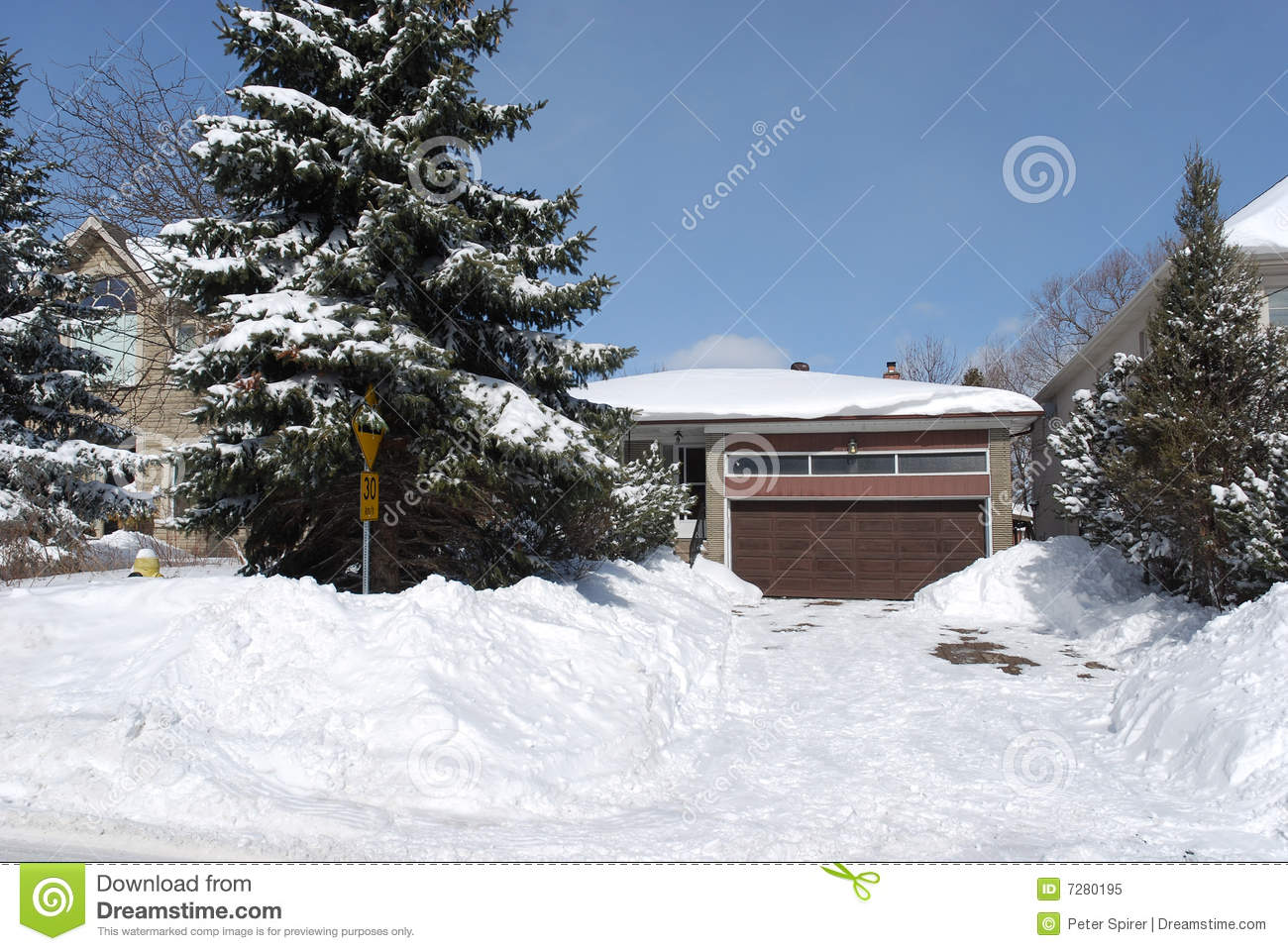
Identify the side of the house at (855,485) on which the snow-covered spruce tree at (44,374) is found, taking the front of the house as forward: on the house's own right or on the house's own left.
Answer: on the house's own right

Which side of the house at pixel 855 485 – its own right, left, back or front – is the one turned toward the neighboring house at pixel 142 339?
right

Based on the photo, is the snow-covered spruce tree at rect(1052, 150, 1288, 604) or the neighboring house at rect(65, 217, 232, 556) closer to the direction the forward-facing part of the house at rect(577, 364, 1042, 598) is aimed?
the snow-covered spruce tree

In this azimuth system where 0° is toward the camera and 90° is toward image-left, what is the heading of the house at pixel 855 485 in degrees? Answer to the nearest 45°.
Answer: approximately 0°
